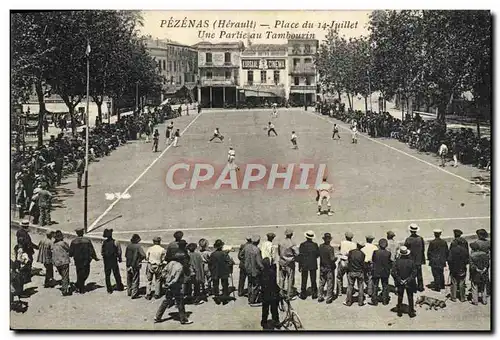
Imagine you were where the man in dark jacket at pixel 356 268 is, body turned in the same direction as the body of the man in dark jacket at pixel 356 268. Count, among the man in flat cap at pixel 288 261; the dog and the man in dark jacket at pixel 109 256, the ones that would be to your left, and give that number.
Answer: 2

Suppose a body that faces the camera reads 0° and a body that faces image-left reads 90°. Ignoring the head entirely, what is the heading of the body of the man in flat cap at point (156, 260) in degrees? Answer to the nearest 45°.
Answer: approximately 180°

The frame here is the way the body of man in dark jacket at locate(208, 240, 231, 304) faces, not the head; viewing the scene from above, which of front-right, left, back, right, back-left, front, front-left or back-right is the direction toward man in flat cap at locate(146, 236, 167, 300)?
left

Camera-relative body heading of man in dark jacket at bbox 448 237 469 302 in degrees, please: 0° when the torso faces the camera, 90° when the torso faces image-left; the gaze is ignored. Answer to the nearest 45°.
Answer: approximately 180°

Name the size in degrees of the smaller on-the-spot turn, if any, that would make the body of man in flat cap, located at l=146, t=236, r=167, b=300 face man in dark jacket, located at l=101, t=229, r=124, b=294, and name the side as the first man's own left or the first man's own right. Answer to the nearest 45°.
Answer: approximately 45° to the first man's own left

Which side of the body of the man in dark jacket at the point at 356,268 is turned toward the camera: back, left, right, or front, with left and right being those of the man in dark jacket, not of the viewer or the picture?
back

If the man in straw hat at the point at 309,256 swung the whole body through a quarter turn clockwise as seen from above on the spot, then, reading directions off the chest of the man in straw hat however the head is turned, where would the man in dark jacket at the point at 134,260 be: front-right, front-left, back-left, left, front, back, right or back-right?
back

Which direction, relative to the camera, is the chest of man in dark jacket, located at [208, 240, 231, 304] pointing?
away from the camera
